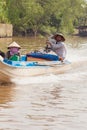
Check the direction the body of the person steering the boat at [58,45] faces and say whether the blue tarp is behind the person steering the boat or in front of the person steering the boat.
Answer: in front

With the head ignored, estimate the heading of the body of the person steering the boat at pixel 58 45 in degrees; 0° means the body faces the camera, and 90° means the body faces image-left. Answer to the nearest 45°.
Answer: approximately 45°
